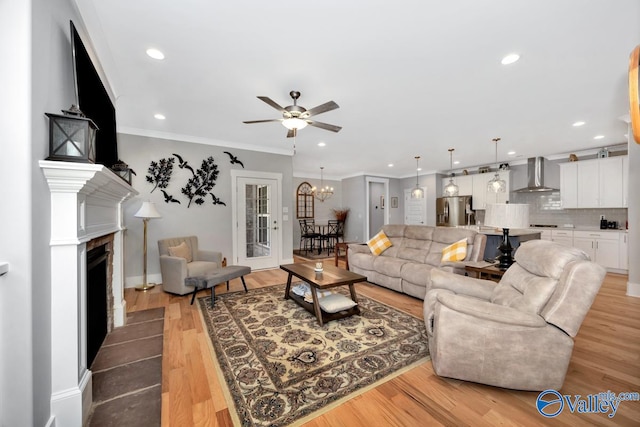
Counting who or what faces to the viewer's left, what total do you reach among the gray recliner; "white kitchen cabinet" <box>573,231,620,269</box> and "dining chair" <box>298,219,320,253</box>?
1

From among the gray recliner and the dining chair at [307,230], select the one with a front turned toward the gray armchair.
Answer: the gray recliner

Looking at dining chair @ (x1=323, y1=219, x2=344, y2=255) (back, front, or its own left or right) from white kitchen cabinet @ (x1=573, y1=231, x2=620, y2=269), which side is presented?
back

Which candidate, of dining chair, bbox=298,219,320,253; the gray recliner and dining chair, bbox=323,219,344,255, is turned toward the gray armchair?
the gray recliner

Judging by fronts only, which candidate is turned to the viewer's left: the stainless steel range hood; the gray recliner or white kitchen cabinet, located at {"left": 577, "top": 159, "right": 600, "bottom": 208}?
the gray recliner

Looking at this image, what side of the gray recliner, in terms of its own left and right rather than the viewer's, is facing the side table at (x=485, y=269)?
right

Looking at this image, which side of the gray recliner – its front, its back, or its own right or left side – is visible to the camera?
left

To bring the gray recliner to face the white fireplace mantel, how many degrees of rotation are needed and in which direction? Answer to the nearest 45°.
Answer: approximately 45° to its left

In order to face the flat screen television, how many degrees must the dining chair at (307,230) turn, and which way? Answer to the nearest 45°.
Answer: approximately 135° to its right

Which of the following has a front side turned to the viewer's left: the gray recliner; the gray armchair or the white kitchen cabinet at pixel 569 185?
the gray recliner

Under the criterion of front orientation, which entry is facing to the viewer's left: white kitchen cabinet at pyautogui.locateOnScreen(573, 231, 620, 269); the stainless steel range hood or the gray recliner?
the gray recliner

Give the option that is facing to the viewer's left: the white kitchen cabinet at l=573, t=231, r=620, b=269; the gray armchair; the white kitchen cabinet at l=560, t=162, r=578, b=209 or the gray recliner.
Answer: the gray recliner

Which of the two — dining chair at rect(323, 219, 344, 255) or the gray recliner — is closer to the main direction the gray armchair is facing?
the gray recliner
